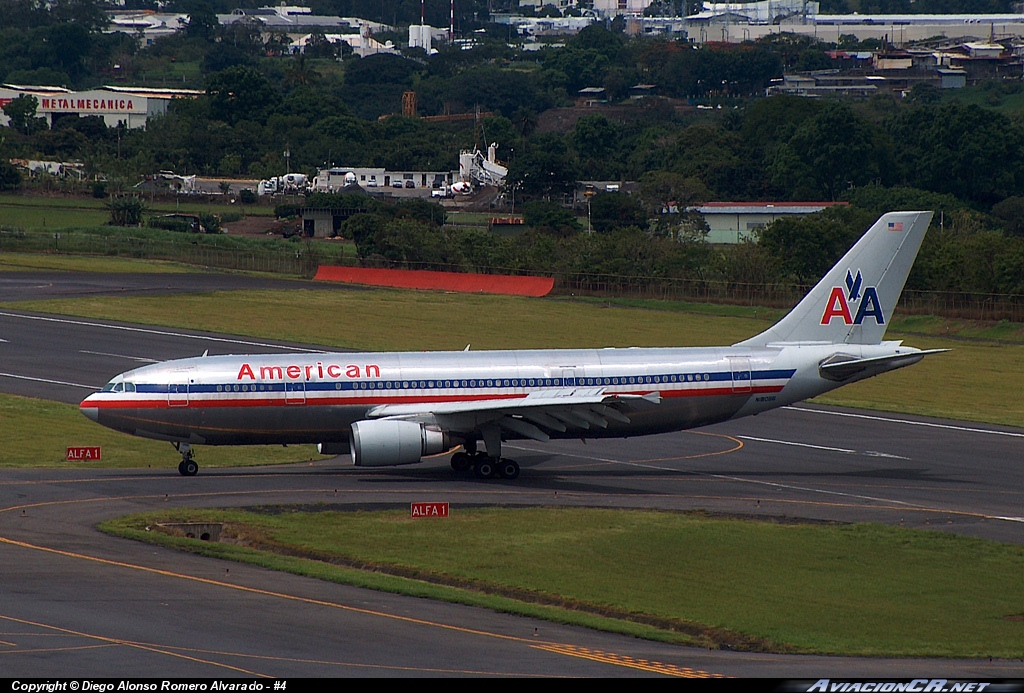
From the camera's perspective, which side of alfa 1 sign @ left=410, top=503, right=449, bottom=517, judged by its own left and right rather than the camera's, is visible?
front
